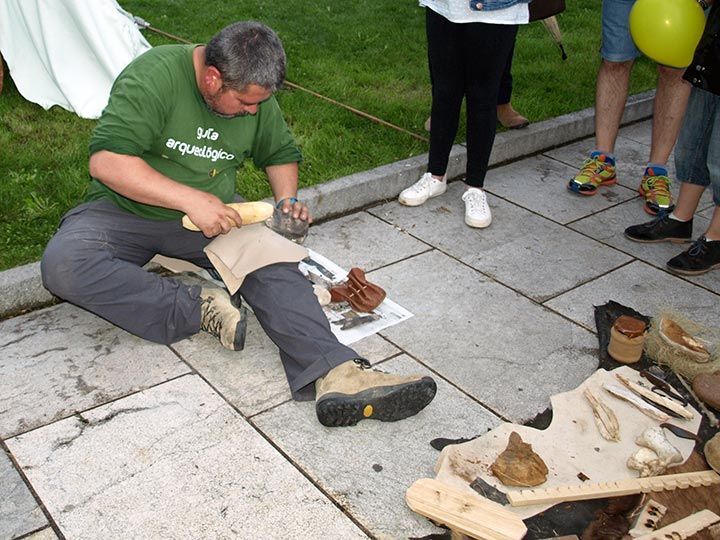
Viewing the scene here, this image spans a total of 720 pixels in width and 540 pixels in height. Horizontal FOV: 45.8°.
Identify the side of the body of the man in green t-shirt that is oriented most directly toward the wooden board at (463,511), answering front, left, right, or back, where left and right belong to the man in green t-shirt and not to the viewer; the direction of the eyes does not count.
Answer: front

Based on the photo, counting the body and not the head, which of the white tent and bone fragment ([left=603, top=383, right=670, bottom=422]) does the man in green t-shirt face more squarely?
the bone fragment

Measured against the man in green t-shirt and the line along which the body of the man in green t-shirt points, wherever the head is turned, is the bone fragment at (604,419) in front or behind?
in front

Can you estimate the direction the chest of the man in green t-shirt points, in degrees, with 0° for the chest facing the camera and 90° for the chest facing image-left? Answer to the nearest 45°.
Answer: approximately 315°

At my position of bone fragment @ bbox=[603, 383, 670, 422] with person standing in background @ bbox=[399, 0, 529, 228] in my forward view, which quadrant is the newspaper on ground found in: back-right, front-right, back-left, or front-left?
front-left

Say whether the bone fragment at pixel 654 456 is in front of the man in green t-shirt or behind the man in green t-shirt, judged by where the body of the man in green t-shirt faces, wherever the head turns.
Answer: in front

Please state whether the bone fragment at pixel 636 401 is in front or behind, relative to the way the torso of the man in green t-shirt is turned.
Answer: in front

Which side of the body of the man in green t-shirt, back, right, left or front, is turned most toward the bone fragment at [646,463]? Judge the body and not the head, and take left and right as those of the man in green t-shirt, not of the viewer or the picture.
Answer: front

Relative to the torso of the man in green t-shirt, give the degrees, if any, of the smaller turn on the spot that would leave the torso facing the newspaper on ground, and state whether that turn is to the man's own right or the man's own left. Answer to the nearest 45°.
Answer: approximately 45° to the man's own left

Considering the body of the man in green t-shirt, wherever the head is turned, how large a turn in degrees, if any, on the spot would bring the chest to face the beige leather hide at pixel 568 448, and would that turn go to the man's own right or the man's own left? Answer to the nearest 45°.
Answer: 0° — they already face it

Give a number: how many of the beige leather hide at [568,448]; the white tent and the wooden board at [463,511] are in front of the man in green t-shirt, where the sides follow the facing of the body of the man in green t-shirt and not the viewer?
2

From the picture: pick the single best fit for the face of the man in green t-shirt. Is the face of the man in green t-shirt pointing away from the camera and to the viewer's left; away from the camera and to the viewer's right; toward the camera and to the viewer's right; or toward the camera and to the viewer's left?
toward the camera and to the viewer's right

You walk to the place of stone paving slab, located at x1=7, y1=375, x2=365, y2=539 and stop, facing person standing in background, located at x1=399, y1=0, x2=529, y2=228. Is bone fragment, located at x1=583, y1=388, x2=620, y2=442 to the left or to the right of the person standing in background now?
right

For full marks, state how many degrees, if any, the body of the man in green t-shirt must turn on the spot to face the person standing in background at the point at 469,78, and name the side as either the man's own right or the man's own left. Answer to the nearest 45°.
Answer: approximately 90° to the man's own left
